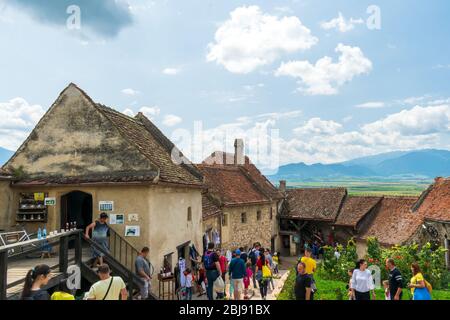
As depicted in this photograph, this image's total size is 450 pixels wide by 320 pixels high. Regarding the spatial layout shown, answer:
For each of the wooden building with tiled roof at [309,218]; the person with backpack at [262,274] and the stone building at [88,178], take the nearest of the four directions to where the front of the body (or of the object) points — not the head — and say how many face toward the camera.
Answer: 2

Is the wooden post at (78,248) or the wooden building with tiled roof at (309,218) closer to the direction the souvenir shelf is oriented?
the wooden post

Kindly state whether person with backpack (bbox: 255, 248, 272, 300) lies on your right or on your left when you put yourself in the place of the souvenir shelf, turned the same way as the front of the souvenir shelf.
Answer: on your left

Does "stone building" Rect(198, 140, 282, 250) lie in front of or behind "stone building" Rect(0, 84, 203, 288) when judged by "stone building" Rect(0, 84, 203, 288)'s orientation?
behind

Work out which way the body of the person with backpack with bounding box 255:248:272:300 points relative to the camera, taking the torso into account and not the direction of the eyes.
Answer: away from the camera

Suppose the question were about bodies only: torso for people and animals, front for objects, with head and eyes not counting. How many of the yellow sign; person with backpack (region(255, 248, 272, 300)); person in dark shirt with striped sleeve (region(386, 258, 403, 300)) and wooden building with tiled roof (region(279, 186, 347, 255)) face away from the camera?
1

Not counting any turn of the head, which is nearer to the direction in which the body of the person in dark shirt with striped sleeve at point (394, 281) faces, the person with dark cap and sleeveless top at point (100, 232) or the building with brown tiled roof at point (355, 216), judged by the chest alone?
the person with dark cap and sleeveless top

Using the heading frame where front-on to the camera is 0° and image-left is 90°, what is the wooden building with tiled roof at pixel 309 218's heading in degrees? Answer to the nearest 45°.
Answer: approximately 0°

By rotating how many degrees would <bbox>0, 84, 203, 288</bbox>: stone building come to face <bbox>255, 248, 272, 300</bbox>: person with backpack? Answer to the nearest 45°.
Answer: approximately 90° to its left

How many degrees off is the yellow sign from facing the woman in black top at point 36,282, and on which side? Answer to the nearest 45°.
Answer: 0° — it already faces them

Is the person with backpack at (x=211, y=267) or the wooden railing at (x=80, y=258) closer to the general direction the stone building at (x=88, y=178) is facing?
the wooden railing

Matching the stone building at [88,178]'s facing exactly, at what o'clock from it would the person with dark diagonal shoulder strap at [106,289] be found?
The person with dark diagonal shoulder strap is roughly at 12 o'clock from the stone building.

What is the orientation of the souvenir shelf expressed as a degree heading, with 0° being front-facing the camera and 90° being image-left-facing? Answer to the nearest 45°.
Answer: approximately 0°
